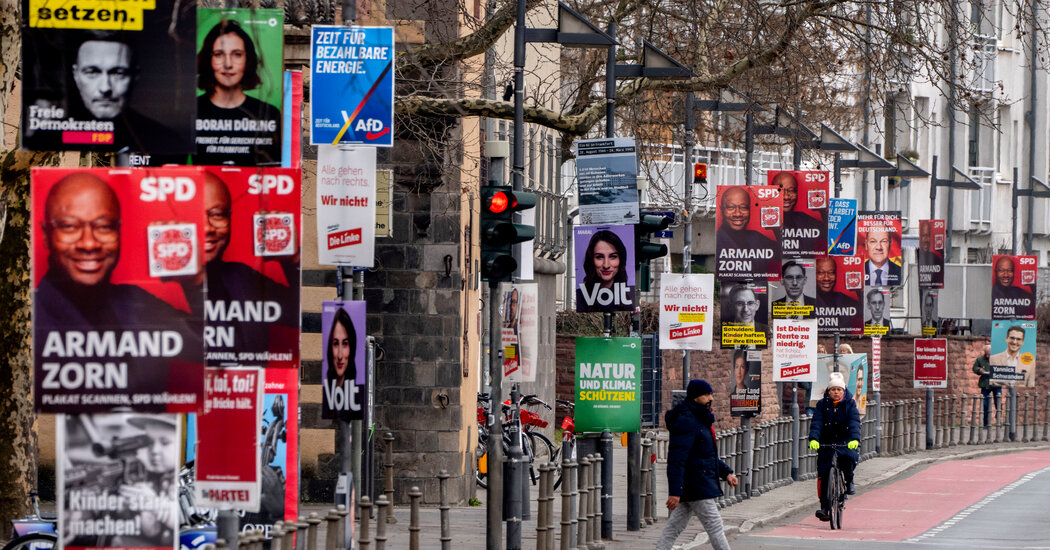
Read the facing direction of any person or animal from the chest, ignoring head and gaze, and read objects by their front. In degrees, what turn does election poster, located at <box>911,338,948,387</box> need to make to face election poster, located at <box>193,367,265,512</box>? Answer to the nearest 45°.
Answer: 0° — it already faces it

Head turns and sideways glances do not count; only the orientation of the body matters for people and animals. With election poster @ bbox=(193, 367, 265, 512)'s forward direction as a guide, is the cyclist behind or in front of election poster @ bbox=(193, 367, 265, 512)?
behind

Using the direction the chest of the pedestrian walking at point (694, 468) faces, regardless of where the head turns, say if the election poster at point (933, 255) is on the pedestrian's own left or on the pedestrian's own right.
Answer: on the pedestrian's own left

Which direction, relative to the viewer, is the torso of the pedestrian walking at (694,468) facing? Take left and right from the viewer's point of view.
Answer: facing to the right of the viewer

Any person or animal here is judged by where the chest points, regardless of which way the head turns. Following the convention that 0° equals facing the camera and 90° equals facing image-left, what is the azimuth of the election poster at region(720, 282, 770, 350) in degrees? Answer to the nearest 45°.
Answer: approximately 0°

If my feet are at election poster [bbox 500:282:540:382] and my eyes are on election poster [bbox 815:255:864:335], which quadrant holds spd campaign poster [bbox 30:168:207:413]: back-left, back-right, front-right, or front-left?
back-right

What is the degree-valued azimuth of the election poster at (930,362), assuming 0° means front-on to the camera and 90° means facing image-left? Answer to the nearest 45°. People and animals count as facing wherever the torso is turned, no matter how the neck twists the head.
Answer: approximately 0°

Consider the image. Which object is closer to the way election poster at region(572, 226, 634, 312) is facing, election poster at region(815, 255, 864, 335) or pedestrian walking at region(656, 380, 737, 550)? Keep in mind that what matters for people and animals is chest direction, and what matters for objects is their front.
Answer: the pedestrian walking

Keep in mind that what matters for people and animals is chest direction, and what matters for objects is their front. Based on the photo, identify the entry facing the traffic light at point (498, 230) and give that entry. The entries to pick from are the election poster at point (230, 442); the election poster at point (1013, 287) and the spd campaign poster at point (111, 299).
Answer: the election poster at point (1013, 287)

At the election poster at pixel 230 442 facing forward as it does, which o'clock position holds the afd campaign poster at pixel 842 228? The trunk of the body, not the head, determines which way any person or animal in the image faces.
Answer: The afd campaign poster is roughly at 7 o'clock from the election poster.
